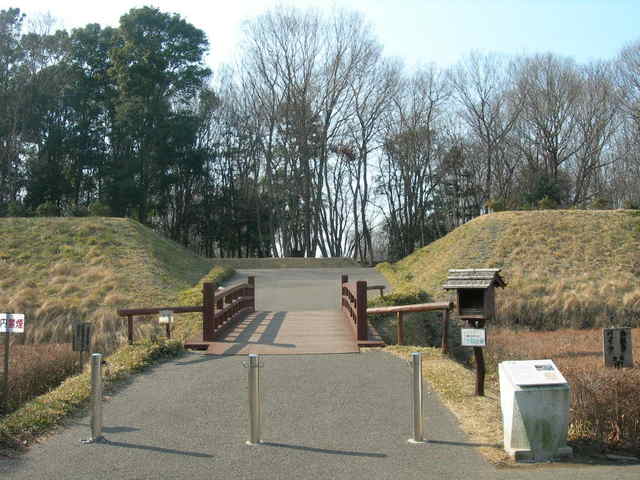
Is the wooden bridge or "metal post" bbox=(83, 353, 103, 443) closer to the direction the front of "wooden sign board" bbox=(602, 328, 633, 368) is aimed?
the metal post

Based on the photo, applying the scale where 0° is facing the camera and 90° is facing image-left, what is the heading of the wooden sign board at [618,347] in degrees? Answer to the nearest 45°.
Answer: approximately 0°

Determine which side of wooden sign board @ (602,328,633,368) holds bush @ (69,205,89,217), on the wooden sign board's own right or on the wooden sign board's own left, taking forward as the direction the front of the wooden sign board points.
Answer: on the wooden sign board's own right

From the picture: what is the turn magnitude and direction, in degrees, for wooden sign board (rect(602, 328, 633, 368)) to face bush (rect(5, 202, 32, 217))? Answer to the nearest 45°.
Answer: approximately 135° to its right

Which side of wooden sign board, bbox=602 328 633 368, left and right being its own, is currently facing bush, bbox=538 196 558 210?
back

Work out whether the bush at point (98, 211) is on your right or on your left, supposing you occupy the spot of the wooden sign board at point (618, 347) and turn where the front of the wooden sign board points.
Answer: on your right

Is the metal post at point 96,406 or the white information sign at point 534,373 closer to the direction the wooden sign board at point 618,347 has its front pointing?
the white information sign

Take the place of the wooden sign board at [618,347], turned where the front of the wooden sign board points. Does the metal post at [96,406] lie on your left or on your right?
on your right

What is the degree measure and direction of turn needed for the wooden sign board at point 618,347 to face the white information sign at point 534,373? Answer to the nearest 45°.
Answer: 0° — it already faces it
